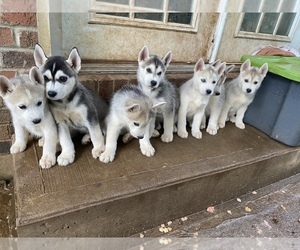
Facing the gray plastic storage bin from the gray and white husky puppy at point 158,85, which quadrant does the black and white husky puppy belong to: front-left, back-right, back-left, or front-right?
back-right

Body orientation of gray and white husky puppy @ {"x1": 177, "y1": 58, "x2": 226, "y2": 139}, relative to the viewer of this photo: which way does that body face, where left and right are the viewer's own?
facing the viewer and to the right of the viewer

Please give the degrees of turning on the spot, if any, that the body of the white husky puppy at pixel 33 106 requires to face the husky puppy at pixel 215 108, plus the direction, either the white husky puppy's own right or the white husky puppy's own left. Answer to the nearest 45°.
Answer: approximately 90° to the white husky puppy's own left

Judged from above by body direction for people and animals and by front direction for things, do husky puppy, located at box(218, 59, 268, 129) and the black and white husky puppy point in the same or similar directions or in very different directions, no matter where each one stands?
same or similar directions

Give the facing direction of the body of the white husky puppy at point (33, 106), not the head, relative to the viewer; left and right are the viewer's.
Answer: facing the viewer

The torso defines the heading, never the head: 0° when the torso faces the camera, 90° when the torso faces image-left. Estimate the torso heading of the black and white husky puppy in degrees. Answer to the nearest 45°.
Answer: approximately 45°

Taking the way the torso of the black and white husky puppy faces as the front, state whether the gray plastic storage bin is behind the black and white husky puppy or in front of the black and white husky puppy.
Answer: behind

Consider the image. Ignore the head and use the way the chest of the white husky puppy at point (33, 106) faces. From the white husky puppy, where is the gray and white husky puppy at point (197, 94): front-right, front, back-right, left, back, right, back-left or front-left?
left

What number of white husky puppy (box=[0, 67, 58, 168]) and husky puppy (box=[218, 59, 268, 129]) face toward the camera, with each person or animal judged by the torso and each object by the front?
2

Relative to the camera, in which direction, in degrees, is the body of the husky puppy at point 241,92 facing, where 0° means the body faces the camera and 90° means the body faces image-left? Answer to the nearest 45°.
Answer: approximately 0°
